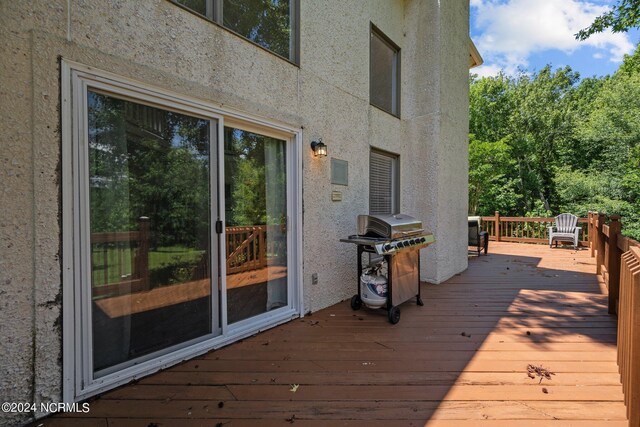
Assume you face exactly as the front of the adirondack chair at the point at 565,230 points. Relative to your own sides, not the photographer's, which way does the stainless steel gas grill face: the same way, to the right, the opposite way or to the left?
to the left

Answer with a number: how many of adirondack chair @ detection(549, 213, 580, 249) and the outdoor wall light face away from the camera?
0

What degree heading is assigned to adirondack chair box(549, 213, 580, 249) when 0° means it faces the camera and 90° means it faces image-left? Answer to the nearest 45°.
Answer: approximately 0°

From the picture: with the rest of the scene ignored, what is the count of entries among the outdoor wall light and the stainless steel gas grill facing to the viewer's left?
0

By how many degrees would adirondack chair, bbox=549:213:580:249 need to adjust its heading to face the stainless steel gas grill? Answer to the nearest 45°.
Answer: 0° — it already faces it

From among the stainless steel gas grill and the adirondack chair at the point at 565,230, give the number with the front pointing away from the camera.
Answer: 0

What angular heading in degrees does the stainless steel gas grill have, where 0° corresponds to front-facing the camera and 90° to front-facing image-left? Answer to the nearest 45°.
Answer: approximately 315°

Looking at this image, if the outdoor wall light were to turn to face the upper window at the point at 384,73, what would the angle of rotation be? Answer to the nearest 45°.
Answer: approximately 90° to its left

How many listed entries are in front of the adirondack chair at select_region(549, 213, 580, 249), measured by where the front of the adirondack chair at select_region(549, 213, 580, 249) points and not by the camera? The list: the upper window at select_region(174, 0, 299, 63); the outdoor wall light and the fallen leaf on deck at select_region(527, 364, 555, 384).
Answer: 3

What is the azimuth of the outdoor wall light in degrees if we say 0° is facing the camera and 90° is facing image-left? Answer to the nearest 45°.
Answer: approximately 315°

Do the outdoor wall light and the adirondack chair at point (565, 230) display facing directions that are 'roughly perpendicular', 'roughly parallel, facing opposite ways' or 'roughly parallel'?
roughly perpendicular

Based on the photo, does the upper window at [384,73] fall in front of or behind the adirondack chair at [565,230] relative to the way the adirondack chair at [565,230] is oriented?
in front
